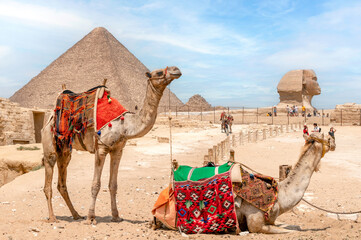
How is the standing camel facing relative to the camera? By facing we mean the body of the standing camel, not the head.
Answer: to the viewer's right

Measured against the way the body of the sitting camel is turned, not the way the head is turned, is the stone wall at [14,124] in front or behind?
behind

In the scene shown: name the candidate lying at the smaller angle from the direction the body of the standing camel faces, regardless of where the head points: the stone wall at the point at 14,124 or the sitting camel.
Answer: the sitting camel

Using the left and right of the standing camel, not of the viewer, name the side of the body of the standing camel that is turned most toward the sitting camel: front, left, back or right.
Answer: front

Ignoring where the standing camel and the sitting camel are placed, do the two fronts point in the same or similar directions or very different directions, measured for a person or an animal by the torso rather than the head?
same or similar directions

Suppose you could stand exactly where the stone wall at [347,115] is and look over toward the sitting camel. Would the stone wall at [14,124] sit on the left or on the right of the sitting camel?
right

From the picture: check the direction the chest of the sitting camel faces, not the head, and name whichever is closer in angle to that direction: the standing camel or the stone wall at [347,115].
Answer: the stone wall

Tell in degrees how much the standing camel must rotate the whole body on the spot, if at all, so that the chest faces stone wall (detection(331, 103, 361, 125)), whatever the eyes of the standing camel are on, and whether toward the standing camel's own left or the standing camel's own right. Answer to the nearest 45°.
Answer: approximately 45° to the standing camel's own left

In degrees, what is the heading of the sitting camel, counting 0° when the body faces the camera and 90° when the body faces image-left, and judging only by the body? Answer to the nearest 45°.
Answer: approximately 270°

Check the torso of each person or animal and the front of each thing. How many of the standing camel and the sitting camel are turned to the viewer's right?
2

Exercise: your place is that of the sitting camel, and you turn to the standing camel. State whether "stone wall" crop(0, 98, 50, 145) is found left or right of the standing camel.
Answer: right

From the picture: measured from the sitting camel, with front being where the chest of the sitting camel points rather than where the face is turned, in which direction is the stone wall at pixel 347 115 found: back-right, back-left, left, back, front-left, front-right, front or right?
left

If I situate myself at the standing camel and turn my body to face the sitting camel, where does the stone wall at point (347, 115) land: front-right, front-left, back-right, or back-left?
front-left

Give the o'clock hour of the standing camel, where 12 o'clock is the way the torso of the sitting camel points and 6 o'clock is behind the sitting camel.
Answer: The standing camel is roughly at 6 o'clock from the sitting camel.
